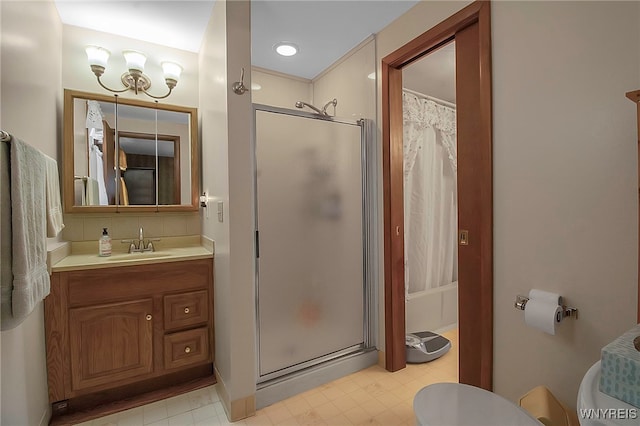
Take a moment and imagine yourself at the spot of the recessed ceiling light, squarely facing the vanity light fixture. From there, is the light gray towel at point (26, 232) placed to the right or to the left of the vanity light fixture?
left

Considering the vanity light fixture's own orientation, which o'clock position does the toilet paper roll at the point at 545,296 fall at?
The toilet paper roll is roughly at 11 o'clock from the vanity light fixture.

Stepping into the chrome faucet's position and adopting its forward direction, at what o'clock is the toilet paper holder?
The toilet paper holder is roughly at 11 o'clock from the chrome faucet.

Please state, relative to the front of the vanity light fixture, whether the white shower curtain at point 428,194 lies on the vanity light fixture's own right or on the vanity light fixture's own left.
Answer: on the vanity light fixture's own left

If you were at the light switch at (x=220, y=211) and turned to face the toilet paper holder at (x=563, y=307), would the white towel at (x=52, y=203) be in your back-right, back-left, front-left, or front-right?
back-right

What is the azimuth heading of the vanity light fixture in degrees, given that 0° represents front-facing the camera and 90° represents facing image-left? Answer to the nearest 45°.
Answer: approximately 0°

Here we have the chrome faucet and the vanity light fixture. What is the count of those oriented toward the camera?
2

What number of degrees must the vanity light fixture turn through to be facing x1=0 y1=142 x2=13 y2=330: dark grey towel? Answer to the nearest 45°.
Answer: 0° — it already faces it
